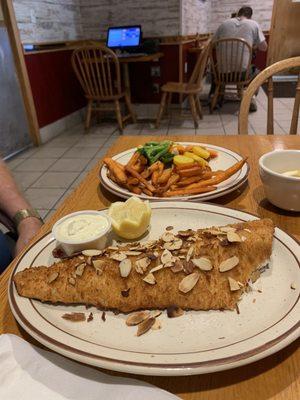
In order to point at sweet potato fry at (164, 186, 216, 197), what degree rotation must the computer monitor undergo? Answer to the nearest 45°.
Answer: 0° — it already faces it

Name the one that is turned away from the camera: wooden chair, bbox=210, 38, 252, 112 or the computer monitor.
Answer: the wooden chair

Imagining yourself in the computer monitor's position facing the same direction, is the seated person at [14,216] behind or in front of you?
in front

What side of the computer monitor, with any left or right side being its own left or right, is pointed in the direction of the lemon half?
front

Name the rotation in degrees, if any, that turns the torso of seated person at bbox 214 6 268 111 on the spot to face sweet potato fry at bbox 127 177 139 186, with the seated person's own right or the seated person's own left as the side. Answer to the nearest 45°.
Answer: approximately 180°

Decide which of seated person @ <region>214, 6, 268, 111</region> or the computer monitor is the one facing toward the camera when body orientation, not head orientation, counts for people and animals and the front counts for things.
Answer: the computer monitor

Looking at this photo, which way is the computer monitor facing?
toward the camera

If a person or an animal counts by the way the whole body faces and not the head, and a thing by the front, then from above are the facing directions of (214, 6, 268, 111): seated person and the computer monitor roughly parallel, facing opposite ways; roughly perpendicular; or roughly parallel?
roughly parallel, facing opposite ways

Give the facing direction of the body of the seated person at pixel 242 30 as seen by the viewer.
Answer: away from the camera

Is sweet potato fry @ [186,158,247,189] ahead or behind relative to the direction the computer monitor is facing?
ahead

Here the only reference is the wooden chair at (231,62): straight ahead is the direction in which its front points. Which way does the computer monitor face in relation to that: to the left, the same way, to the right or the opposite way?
the opposite way

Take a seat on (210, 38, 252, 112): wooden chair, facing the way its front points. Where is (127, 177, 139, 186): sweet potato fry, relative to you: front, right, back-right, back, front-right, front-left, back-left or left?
back

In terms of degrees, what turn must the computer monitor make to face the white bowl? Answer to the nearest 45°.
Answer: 0° — it already faces it

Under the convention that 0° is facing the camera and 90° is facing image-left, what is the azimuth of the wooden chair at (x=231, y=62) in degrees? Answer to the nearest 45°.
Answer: approximately 180°

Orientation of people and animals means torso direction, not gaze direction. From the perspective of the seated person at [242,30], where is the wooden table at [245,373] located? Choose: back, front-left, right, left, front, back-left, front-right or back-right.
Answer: back

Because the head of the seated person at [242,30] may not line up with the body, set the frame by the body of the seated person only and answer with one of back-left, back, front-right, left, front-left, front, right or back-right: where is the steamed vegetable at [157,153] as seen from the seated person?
back

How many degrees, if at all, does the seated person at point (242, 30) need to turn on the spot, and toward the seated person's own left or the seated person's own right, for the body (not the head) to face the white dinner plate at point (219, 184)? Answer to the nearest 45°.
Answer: approximately 180°
